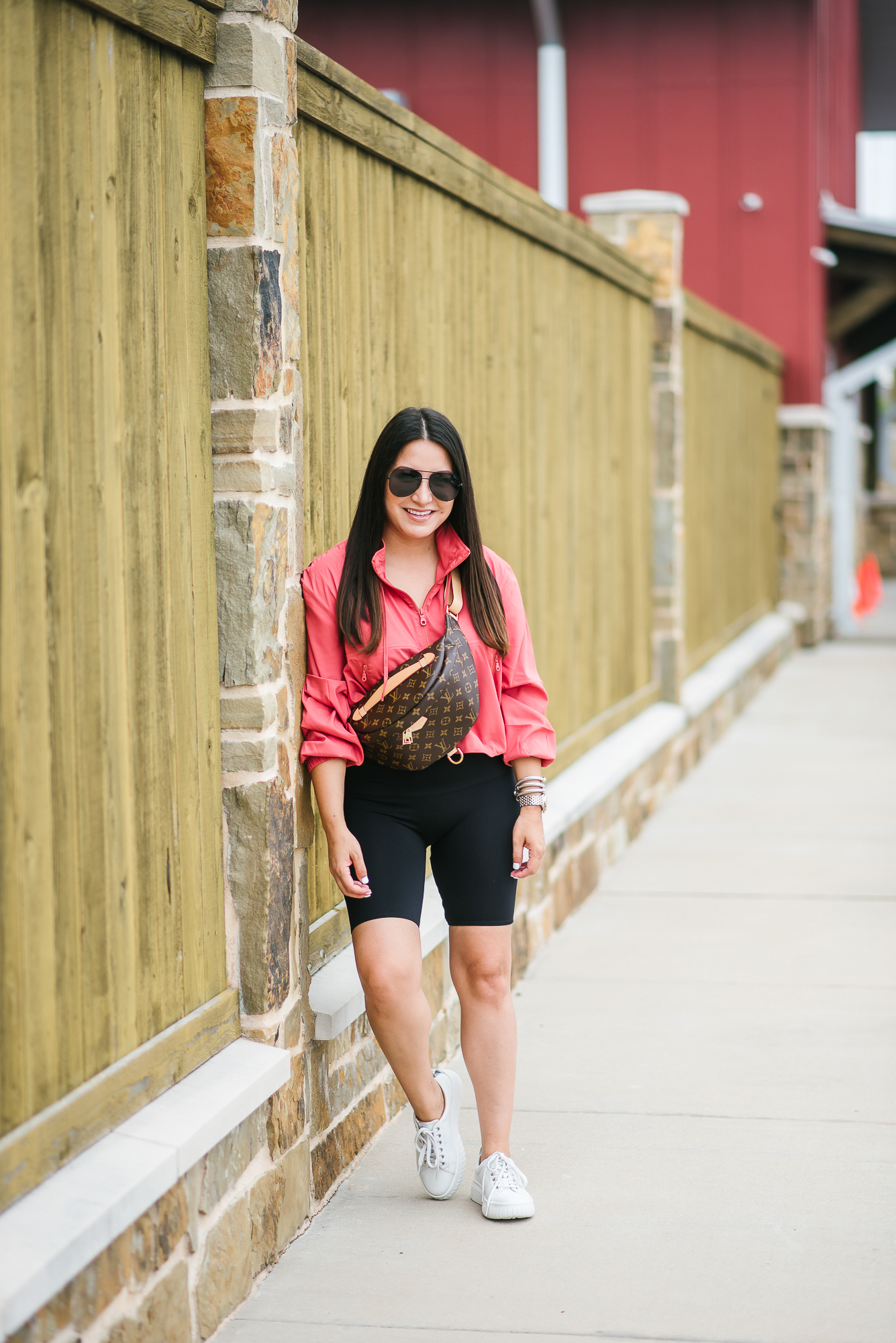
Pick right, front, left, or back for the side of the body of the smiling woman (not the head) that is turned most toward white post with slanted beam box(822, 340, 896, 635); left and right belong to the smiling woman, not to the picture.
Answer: back

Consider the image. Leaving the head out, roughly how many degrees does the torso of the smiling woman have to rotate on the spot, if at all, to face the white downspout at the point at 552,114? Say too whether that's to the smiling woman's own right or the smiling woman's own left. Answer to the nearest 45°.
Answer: approximately 180°

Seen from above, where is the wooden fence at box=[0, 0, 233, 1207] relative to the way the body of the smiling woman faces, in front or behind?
in front

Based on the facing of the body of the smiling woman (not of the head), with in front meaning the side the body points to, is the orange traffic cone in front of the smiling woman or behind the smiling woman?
behind

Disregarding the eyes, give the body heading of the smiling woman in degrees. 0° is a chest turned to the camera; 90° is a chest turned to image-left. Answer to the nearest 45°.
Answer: approximately 0°

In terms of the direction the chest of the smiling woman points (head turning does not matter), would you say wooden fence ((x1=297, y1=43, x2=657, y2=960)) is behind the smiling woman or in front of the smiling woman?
behind

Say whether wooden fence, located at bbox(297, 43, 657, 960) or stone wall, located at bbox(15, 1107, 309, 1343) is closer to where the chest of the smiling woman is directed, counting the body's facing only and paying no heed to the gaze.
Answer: the stone wall
